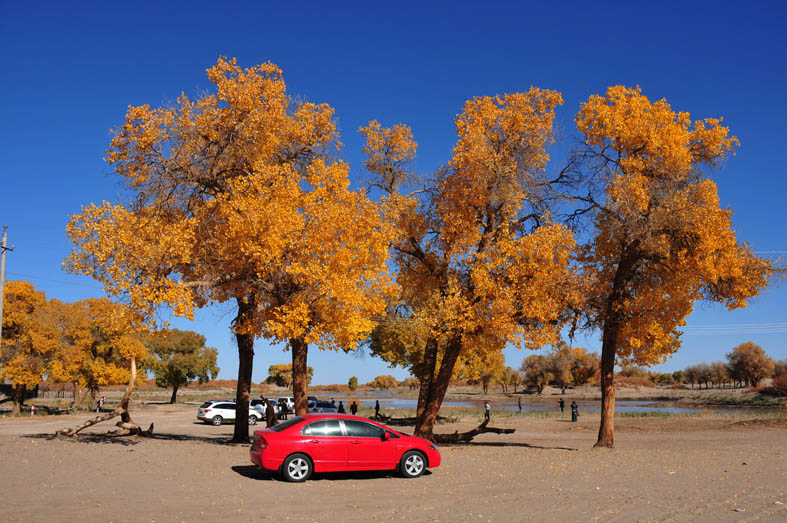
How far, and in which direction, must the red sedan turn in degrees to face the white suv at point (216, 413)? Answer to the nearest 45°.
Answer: approximately 90° to its left

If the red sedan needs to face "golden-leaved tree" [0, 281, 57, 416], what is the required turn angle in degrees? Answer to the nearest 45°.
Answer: approximately 135° to its left

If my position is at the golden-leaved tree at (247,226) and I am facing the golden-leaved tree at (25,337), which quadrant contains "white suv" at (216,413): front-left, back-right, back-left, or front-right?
front-right

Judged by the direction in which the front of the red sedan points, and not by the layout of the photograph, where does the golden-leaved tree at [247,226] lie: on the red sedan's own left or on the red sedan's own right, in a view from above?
on the red sedan's own left

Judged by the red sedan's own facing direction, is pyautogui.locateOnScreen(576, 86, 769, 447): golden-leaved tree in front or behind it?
in front

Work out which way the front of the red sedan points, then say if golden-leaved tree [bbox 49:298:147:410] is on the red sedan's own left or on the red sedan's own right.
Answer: on the red sedan's own left

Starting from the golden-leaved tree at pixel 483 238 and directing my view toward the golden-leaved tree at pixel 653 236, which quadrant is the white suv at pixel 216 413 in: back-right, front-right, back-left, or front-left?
back-left

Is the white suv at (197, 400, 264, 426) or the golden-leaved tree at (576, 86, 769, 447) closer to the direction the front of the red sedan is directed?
the golden-leaved tree

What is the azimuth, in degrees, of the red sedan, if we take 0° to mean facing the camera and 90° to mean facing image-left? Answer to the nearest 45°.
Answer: approximately 270°
